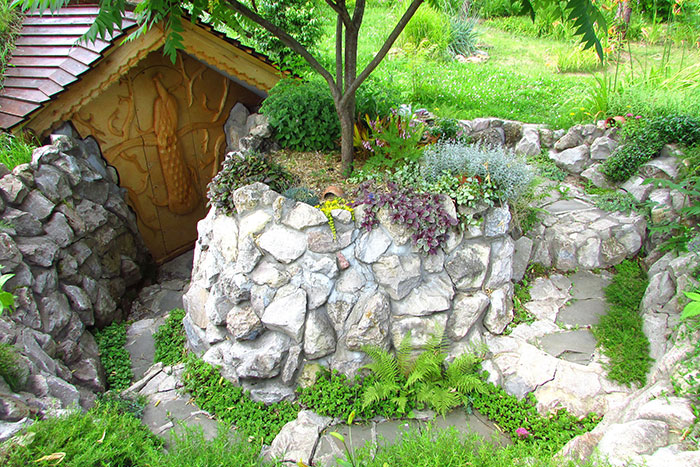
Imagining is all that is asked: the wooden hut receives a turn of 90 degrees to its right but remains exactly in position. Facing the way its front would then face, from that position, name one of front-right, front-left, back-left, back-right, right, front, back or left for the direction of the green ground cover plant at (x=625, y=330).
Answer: left

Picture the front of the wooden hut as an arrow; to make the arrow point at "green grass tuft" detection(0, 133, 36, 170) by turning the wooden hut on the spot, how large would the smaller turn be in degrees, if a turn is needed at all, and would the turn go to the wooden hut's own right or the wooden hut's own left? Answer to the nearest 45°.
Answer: approximately 90° to the wooden hut's own right

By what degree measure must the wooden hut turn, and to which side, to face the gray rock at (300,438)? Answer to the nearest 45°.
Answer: approximately 45° to its right

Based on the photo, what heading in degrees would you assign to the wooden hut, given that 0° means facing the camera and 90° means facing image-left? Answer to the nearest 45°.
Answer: approximately 315°

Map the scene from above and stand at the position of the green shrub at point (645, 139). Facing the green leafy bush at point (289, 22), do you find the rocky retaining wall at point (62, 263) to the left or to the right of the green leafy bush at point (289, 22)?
left

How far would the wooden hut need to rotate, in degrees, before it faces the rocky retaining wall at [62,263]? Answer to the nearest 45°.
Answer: approximately 90° to its right

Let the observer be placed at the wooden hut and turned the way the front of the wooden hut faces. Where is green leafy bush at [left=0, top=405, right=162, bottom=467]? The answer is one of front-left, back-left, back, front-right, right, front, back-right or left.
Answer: front-right

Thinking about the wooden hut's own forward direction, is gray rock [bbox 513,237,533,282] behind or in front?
in front

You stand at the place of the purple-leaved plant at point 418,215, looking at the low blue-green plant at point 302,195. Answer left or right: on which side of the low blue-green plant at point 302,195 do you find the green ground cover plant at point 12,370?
left

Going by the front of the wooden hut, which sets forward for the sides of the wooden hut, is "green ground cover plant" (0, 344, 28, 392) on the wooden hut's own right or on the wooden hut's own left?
on the wooden hut's own right

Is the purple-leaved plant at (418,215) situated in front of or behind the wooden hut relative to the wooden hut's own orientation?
in front

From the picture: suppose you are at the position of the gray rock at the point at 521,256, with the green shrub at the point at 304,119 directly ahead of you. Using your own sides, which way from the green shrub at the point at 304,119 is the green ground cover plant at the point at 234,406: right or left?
left
